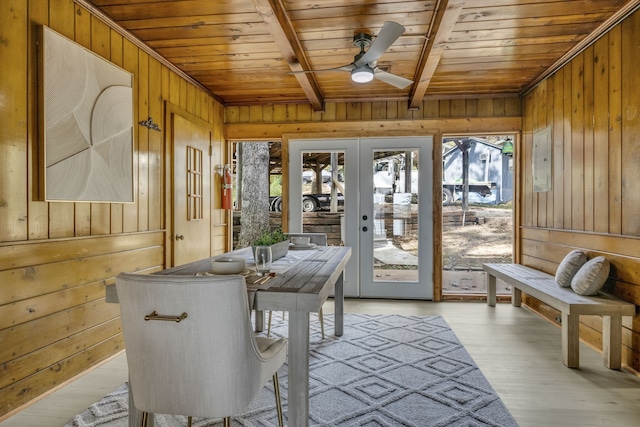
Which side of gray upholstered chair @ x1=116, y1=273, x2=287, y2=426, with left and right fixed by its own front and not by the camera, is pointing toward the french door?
front

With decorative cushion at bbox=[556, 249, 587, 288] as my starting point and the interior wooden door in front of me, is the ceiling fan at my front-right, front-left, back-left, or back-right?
front-left

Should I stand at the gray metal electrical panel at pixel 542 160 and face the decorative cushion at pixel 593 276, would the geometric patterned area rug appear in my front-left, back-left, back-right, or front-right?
front-right

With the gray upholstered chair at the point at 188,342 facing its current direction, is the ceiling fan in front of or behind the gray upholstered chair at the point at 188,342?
in front

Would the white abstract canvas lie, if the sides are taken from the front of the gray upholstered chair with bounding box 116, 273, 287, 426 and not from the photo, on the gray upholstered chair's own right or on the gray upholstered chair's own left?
on the gray upholstered chair's own left

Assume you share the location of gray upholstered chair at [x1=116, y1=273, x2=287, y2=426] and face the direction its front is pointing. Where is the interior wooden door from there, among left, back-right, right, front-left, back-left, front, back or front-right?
front-left

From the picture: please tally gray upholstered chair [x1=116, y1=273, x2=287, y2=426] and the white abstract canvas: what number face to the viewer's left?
0

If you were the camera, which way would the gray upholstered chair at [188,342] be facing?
facing away from the viewer and to the right of the viewer

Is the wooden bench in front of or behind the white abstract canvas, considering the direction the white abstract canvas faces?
in front

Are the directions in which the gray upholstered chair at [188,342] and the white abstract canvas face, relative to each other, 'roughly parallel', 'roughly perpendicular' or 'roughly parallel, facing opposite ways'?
roughly perpendicular

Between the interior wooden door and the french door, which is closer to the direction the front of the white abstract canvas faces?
the french door

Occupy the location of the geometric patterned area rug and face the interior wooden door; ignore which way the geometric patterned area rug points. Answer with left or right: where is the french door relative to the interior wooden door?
right
